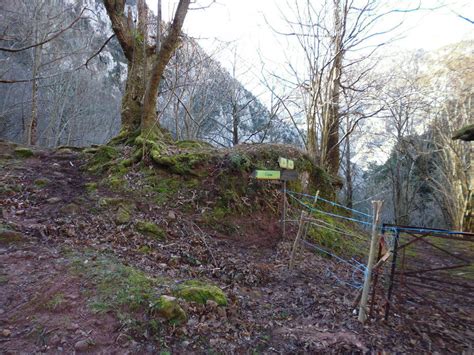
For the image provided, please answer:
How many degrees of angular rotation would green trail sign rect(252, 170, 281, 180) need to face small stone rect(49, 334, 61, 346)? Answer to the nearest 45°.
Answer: approximately 45° to its right

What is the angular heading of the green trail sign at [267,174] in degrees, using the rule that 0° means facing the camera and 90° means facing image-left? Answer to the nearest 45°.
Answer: approximately 0°

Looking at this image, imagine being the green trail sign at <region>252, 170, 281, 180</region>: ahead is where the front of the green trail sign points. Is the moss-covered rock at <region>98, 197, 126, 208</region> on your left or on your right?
on your right

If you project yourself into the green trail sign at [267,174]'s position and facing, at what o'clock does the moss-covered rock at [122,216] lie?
The moss-covered rock is roughly at 2 o'clock from the green trail sign.

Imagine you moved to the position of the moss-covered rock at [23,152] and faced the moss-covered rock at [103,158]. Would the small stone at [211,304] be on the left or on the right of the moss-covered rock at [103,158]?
right

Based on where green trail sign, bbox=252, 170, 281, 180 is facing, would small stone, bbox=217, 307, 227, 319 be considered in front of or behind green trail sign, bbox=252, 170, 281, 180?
in front

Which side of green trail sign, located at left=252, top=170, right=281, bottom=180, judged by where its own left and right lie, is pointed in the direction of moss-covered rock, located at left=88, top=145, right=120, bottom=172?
right

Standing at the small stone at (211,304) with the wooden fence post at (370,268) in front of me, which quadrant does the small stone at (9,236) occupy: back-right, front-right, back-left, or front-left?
back-left

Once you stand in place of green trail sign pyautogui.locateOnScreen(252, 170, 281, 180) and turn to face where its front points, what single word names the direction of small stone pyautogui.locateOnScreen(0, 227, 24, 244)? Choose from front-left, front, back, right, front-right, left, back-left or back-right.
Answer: front-right

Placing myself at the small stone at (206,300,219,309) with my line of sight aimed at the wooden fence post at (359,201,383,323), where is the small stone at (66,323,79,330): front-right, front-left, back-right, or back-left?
back-right

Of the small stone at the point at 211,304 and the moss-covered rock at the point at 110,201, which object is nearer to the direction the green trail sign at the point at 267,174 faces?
the small stone

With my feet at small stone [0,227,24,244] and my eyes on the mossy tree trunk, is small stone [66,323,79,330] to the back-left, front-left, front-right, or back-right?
back-right

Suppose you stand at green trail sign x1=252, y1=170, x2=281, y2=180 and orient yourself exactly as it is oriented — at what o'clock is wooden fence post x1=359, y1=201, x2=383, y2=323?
The wooden fence post is roughly at 11 o'clock from the green trail sign.

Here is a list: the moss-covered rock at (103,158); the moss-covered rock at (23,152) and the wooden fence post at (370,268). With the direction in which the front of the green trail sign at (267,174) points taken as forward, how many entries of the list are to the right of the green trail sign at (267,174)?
2

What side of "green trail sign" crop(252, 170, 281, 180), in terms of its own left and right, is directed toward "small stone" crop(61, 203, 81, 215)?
right

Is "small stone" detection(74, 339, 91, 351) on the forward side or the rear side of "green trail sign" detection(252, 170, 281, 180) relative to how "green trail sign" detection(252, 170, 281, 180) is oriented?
on the forward side

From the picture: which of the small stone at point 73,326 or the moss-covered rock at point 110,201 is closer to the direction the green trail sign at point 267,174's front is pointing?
the small stone
